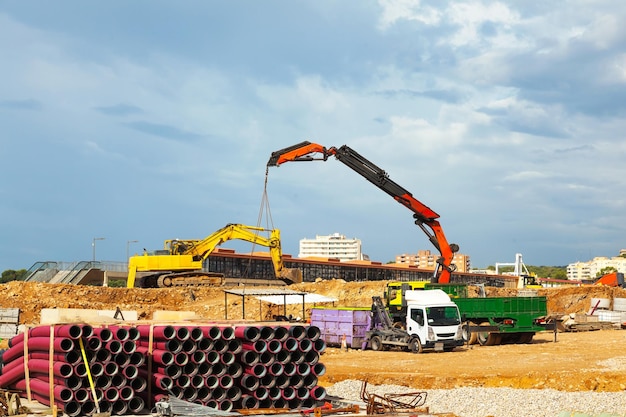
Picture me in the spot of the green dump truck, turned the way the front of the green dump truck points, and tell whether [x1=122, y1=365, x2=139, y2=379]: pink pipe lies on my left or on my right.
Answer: on my left

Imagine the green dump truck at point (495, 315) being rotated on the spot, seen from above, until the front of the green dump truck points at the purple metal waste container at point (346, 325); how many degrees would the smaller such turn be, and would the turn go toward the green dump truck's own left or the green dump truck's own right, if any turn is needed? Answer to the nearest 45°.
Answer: approximately 45° to the green dump truck's own left

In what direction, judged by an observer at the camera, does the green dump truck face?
facing away from the viewer and to the left of the viewer

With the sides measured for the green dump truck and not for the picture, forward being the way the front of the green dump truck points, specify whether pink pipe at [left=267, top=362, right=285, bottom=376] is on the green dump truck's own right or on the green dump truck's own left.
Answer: on the green dump truck's own left

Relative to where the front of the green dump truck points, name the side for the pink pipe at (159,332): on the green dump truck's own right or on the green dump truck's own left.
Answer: on the green dump truck's own left

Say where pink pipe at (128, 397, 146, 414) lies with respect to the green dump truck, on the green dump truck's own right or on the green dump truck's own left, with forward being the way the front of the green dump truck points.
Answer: on the green dump truck's own left
